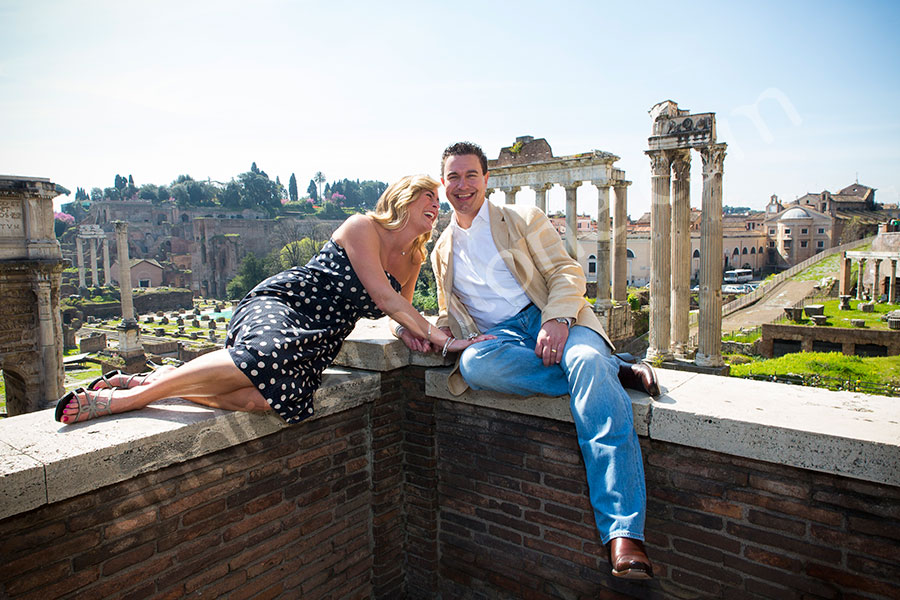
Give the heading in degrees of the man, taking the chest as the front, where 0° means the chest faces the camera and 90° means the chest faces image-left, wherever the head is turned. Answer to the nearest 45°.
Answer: approximately 0°

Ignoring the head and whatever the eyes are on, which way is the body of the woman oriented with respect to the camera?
to the viewer's right

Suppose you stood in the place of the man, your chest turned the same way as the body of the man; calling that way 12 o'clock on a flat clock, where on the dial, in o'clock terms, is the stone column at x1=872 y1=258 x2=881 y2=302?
The stone column is roughly at 7 o'clock from the man.

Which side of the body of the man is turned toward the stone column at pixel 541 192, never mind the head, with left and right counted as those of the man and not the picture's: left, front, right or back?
back

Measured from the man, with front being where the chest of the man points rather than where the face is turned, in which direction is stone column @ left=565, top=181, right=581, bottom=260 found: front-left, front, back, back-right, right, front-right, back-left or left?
back

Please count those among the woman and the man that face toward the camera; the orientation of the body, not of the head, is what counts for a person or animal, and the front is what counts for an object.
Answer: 1
